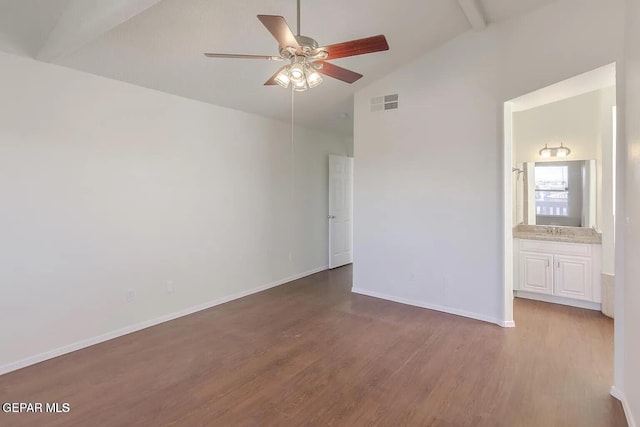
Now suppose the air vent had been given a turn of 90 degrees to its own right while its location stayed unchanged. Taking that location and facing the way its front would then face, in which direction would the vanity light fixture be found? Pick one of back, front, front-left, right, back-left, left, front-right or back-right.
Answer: back-right

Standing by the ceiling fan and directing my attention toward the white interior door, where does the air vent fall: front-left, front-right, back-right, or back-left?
front-right

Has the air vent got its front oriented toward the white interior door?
no

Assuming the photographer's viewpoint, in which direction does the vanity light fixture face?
facing the viewer

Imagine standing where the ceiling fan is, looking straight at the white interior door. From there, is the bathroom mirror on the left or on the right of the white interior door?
right

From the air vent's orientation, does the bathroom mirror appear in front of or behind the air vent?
behind

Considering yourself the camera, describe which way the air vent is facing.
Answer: facing the viewer and to the left of the viewer

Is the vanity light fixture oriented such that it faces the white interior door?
no

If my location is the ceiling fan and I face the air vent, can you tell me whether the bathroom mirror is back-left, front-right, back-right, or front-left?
front-right

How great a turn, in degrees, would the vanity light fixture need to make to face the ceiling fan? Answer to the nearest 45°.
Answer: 0° — it already faces it
